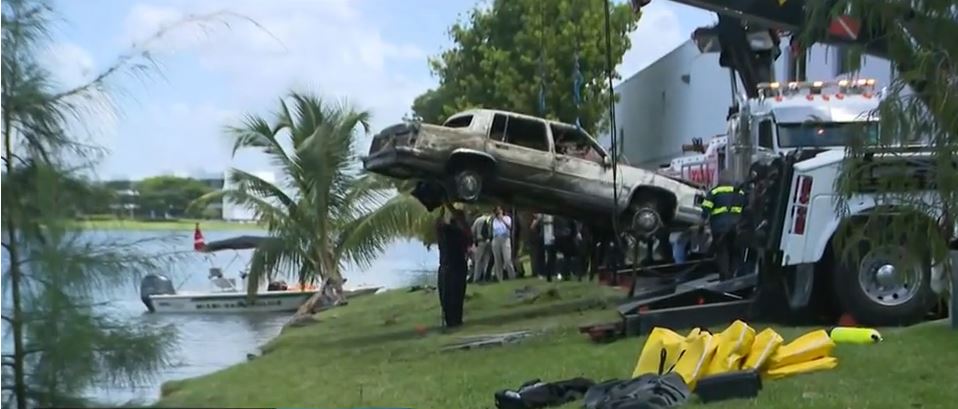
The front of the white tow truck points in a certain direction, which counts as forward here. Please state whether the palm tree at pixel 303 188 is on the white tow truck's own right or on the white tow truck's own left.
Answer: on the white tow truck's own right

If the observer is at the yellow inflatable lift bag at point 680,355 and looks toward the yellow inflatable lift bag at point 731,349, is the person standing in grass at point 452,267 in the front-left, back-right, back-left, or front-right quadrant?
back-left

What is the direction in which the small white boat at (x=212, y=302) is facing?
to the viewer's right

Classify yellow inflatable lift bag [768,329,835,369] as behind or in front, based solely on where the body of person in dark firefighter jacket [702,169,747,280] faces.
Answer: behind

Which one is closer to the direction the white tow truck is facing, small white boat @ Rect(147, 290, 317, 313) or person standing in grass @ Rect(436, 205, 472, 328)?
the small white boat

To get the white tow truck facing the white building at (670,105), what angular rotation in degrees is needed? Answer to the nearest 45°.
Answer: approximately 135° to its left

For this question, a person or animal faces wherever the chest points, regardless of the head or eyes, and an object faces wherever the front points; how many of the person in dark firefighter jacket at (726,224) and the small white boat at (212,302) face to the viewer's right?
1
